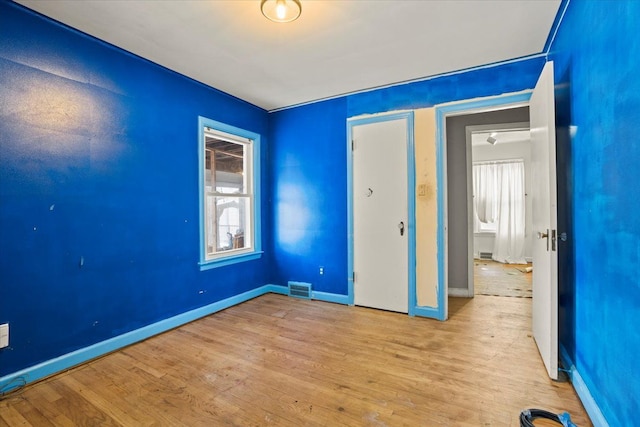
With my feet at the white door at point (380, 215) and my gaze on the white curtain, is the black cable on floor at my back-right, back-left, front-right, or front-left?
back-right

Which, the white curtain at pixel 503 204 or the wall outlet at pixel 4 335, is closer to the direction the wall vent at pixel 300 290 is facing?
the wall outlet

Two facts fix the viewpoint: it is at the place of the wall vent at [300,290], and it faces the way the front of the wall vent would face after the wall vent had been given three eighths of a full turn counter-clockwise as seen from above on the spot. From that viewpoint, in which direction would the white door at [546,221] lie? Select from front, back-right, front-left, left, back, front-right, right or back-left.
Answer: right

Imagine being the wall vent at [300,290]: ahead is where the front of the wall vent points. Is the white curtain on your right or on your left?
on your left

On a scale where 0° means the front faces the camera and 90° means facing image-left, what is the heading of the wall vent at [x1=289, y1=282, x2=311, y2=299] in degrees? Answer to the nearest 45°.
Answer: approximately 0°
